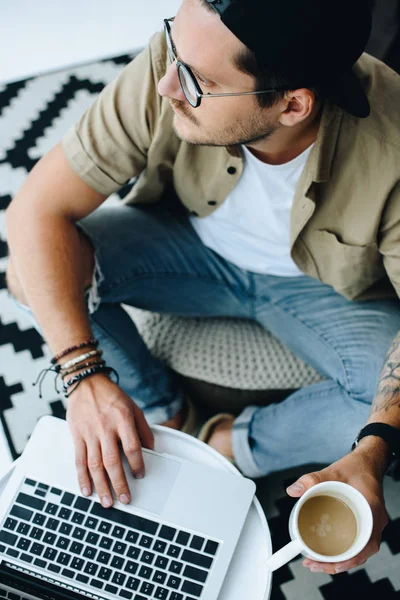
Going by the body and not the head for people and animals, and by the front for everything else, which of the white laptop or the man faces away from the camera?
the white laptop

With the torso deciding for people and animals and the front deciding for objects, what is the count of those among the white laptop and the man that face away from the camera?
1

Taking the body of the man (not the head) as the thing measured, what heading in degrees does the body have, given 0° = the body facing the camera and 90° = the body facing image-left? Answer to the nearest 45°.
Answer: approximately 45°

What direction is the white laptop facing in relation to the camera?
away from the camera
